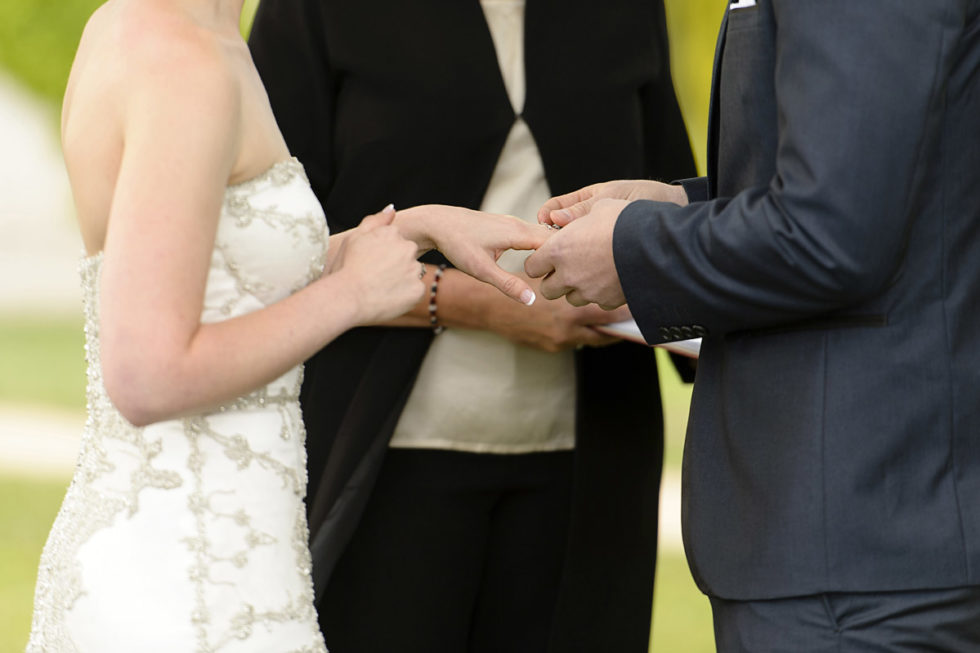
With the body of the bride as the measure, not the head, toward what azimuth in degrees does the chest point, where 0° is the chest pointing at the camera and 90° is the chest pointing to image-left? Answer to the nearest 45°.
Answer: approximately 270°

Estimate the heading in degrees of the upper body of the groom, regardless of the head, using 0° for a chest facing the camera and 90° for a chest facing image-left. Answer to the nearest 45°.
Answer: approximately 90°

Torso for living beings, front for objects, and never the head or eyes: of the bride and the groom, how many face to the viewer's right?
1

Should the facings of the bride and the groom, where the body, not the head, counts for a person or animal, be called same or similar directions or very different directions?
very different directions

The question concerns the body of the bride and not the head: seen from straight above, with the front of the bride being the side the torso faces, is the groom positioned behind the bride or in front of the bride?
in front

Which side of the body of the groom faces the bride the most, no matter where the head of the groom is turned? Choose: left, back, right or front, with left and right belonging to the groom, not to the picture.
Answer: front
